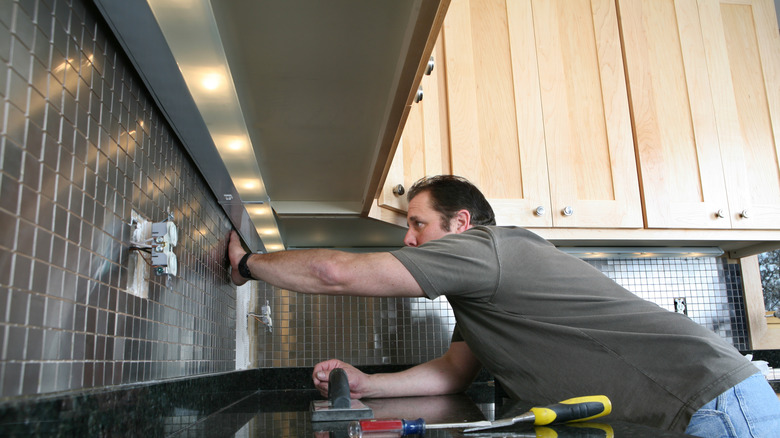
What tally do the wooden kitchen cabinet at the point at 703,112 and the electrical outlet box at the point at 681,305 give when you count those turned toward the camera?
2

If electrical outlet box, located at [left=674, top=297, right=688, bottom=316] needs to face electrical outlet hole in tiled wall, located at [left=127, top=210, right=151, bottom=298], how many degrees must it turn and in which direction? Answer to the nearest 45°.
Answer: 0° — it already faces it

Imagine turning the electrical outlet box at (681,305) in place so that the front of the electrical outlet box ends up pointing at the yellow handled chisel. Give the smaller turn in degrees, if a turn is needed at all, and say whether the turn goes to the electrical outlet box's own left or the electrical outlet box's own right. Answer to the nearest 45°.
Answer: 0° — it already faces it

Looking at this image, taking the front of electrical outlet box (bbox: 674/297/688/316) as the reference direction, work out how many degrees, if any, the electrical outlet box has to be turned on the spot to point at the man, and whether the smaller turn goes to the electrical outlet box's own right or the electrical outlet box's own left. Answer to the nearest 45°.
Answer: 0° — it already faces them
